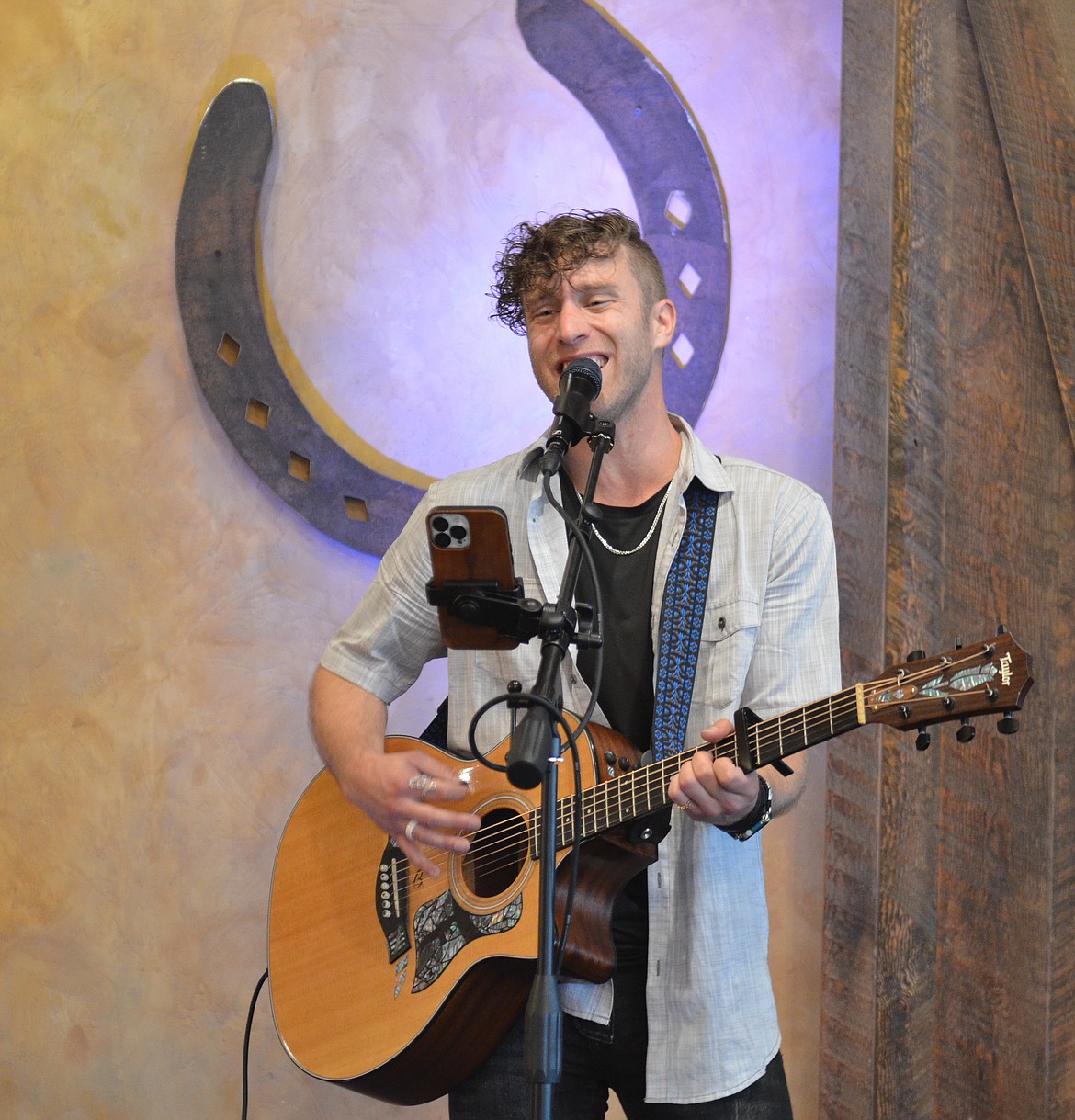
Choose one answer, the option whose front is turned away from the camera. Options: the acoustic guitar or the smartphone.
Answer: the smartphone

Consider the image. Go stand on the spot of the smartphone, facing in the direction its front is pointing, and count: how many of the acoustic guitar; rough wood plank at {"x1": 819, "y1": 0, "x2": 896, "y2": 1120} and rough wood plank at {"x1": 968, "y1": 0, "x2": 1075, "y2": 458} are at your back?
0

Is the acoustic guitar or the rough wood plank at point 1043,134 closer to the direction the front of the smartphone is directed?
the acoustic guitar

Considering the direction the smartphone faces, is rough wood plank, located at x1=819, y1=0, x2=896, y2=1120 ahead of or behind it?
ahead

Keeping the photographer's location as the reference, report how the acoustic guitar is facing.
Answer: facing the viewer and to the left of the viewer

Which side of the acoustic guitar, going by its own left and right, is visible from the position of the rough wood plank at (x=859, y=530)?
back

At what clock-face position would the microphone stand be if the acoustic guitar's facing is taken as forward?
The microphone stand is roughly at 10 o'clock from the acoustic guitar.

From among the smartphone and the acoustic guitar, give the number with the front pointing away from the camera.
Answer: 1

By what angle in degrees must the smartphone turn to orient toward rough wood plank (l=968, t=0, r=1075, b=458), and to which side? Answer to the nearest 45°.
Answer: approximately 45° to its right

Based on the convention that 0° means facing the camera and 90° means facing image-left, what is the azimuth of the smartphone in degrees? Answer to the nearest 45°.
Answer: approximately 180°

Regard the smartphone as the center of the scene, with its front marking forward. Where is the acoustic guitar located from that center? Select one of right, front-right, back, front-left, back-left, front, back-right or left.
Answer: front
